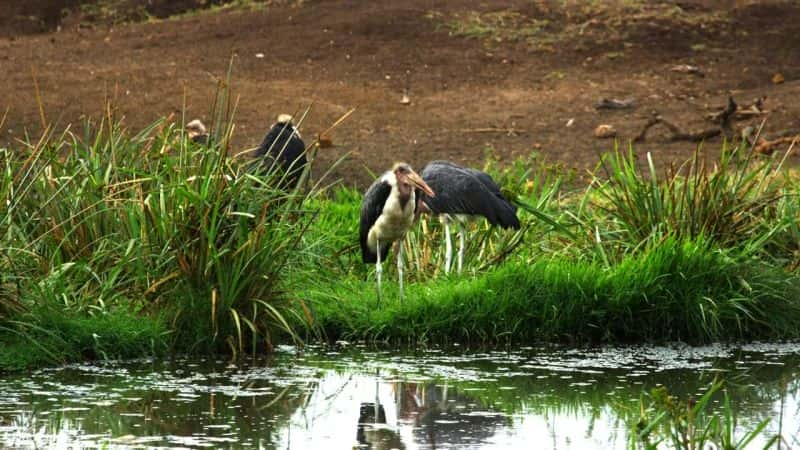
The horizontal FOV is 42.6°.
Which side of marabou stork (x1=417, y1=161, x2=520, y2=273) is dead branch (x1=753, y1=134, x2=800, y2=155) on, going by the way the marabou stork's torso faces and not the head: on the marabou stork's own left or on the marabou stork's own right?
on the marabou stork's own right

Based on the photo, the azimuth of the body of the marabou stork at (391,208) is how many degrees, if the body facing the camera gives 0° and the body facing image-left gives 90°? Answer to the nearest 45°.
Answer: approximately 315°

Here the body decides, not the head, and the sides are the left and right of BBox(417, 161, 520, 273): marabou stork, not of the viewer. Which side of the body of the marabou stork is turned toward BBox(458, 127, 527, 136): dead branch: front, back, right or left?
right

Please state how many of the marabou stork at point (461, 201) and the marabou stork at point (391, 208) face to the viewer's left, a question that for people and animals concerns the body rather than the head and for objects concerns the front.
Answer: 1

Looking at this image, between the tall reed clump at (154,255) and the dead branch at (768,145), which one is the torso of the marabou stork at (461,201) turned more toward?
the tall reed clump

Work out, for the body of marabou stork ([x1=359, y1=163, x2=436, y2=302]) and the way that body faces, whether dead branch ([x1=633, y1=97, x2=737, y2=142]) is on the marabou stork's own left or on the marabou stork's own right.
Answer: on the marabou stork's own left

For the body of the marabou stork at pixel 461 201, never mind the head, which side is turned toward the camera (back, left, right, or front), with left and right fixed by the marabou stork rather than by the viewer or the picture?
left

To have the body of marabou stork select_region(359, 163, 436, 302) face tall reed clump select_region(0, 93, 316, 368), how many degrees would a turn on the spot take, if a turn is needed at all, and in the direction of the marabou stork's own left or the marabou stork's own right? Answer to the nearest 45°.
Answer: approximately 90° to the marabou stork's own right
